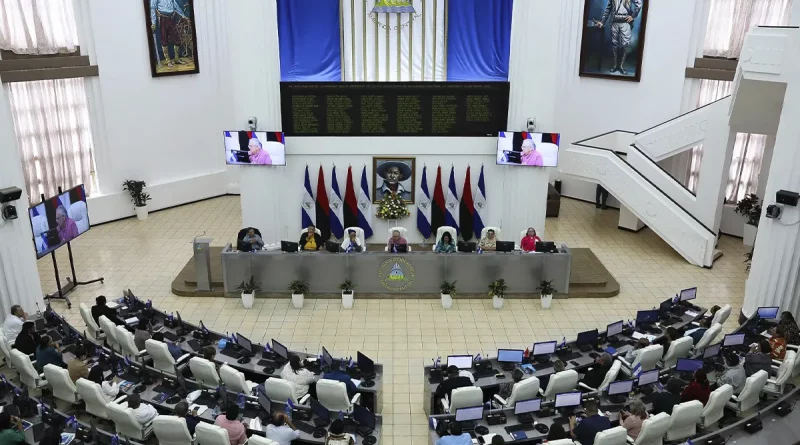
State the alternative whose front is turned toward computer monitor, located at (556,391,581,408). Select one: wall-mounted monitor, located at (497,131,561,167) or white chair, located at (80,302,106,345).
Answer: the wall-mounted monitor

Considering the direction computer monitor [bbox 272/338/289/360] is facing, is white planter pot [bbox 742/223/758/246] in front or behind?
behind

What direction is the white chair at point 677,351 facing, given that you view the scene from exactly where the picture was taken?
facing away from the viewer and to the left of the viewer

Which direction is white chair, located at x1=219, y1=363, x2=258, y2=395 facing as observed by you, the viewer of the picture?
facing away from the viewer and to the right of the viewer

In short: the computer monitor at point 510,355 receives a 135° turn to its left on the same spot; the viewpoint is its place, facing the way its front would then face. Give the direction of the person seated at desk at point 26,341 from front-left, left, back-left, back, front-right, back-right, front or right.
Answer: back-left

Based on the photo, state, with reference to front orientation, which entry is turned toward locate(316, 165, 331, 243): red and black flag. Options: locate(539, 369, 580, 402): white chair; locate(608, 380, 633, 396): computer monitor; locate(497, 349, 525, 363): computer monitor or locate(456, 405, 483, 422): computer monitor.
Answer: the white chair

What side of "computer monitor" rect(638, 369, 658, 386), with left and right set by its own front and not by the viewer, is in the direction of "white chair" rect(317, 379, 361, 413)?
right

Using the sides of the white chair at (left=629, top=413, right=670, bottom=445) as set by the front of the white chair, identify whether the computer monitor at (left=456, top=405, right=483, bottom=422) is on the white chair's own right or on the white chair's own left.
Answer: on the white chair's own left

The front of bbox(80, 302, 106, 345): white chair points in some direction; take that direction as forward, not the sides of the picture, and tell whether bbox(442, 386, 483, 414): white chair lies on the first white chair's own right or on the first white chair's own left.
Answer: on the first white chair's own right

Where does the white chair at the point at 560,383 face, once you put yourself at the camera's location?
facing away from the viewer and to the left of the viewer

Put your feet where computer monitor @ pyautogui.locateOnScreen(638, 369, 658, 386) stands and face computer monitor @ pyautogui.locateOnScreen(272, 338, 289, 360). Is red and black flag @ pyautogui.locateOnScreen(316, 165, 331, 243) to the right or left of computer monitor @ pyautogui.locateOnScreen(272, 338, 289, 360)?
right

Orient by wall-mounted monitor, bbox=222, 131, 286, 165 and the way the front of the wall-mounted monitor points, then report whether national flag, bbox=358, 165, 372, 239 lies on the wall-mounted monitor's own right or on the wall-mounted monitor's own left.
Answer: on the wall-mounted monitor's own left

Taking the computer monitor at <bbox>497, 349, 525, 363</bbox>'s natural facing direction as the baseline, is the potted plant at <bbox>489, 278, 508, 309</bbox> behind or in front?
behind

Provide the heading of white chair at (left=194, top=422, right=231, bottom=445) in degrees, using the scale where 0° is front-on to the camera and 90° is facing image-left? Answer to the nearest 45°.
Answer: approximately 225°

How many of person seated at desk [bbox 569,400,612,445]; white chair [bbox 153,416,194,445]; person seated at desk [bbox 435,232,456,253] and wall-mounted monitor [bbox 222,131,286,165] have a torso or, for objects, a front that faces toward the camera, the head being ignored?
2

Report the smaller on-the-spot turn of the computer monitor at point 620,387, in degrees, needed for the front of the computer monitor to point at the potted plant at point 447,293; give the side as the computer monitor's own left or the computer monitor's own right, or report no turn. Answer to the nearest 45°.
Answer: approximately 180°

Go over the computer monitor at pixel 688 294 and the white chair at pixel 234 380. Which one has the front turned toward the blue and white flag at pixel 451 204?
the white chair
